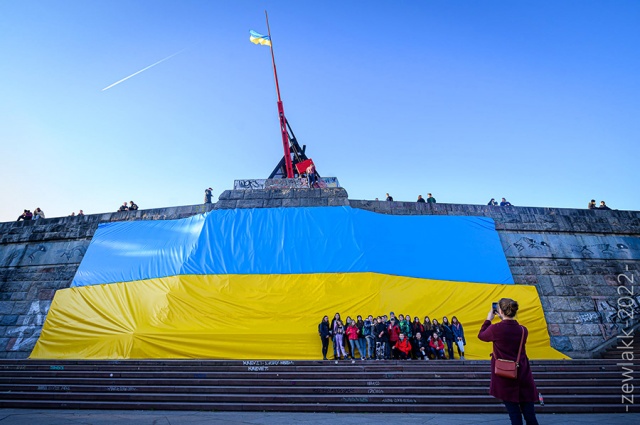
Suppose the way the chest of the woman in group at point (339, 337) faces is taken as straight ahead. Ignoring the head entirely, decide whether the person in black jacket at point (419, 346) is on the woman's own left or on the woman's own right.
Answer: on the woman's own left

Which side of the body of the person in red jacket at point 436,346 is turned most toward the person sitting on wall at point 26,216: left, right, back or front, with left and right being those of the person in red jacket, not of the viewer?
right

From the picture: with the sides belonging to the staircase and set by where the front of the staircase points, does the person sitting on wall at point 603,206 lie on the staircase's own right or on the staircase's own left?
on the staircase's own left

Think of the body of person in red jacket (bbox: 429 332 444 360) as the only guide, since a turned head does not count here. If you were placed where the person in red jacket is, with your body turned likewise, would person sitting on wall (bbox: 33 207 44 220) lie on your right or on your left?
on your right

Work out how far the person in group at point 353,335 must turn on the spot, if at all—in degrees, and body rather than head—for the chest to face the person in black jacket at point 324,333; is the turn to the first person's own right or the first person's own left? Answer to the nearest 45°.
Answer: approximately 90° to the first person's own right

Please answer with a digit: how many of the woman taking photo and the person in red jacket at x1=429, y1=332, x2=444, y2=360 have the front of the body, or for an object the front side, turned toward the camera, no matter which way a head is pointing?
1

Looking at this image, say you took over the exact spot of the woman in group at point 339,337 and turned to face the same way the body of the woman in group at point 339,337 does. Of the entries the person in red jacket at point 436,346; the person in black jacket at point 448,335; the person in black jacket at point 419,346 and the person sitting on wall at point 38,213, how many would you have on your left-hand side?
3
